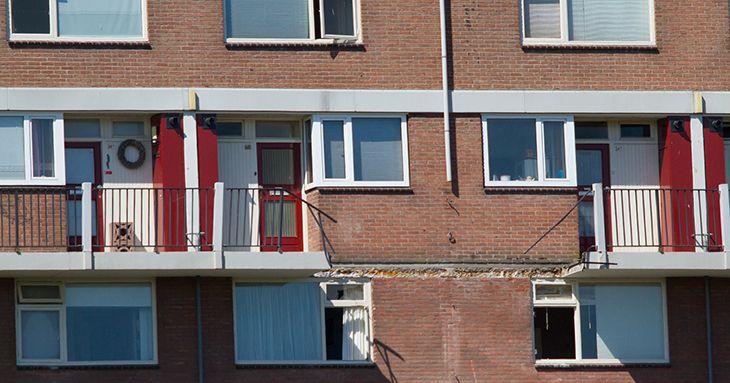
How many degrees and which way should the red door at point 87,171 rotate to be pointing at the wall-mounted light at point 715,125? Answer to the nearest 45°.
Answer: approximately 90° to its left

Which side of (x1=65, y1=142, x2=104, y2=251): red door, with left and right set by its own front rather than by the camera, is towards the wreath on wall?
left

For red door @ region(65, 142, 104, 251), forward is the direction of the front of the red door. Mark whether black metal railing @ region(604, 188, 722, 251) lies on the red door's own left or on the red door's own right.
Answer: on the red door's own left

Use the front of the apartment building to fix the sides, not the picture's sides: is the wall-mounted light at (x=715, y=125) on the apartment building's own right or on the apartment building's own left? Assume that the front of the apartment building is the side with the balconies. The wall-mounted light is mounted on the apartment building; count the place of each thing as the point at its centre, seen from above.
on the apartment building's own left

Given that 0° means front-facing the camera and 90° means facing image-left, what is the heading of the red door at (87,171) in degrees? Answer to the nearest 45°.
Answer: approximately 0°
